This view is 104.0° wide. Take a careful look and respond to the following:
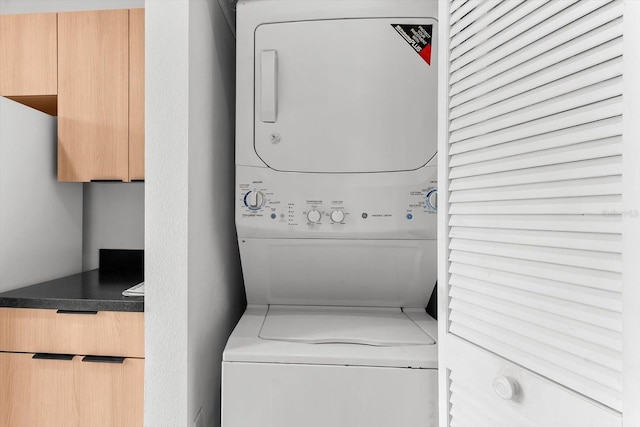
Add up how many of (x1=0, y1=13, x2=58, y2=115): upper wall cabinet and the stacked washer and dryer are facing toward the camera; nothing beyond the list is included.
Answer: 2

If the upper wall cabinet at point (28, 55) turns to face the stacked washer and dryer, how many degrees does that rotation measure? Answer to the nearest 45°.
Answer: approximately 45° to its left

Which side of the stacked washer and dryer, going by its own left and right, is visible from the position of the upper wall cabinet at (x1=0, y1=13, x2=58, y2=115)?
right

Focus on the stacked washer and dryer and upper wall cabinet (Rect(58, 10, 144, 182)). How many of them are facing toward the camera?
2

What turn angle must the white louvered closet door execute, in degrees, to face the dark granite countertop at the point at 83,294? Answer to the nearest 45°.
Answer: approximately 45° to its right
